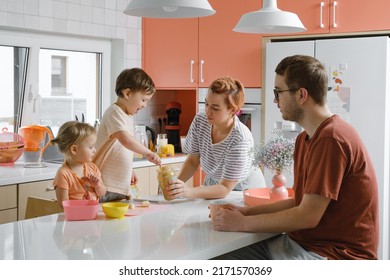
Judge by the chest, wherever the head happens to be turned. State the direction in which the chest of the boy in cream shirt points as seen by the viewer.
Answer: to the viewer's right

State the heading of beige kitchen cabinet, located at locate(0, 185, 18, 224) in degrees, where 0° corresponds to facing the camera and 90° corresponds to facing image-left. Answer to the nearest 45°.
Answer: approximately 315°

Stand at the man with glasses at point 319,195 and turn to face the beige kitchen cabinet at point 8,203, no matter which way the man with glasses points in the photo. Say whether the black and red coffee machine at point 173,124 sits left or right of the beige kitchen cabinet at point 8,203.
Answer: right

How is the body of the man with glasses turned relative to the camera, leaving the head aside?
to the viewer's left

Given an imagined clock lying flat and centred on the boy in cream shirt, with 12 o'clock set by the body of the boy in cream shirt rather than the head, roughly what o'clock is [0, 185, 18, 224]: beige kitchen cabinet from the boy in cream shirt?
The beige kitchen cabinet is roughly at 7 o'clock from the boy in cream shirt.

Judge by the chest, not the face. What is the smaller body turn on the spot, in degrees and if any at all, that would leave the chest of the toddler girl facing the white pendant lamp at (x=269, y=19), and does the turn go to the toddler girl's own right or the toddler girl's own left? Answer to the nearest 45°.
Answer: approximately 45° to the toddler girl's own left

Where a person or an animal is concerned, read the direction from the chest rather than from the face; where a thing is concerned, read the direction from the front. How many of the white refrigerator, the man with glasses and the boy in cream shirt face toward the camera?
1

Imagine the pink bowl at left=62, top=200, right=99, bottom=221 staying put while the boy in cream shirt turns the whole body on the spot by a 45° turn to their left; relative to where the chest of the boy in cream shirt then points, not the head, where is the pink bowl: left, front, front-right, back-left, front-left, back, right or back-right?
back-right

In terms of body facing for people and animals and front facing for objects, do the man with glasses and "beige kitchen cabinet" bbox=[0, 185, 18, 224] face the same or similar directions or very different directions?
very different directions

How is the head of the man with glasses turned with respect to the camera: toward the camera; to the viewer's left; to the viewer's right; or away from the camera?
to the viewer's left

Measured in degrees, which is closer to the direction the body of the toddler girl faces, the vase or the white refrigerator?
the vase

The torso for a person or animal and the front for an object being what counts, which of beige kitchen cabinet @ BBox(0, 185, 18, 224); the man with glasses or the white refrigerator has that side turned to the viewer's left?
the man with glasses

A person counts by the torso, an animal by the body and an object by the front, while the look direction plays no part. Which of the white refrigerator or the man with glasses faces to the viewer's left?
the man with glasses

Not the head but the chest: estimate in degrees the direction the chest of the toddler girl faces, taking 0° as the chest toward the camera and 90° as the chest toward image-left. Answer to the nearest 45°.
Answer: approximately 315°

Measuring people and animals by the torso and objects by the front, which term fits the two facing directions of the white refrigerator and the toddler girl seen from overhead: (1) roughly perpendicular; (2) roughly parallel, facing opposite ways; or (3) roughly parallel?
roughly perpendicular

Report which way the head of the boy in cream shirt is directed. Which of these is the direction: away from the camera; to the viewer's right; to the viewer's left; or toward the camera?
to the viewer's right

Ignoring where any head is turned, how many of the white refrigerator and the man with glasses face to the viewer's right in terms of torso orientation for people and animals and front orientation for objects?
0
